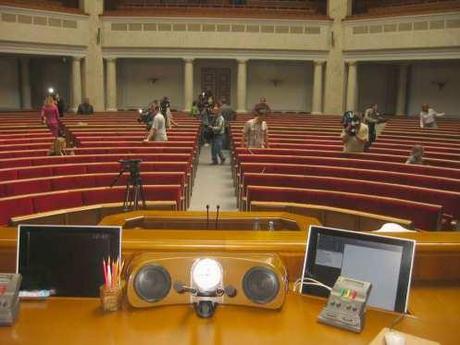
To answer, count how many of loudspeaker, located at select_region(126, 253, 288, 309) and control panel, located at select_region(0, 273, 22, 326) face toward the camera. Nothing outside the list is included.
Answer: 2

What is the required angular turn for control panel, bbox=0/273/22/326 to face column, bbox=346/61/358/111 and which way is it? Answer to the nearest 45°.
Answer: approximately 135° to its left

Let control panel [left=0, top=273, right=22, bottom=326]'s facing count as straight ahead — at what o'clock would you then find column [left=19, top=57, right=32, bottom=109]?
The column is roughly at 6 o'clock from the control panel.

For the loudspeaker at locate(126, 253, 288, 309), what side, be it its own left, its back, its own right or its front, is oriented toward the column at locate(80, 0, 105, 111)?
back

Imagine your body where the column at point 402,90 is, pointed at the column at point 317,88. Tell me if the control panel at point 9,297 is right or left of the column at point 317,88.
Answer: left

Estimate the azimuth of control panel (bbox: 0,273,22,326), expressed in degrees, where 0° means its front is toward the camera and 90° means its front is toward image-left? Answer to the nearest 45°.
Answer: approximately 0°

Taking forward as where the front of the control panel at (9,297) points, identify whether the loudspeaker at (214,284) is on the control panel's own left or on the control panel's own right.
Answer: on the control panel's own left

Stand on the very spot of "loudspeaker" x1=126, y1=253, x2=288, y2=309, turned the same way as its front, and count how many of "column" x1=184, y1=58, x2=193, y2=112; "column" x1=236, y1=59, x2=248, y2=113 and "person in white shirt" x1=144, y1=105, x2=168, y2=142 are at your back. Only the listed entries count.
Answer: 3
